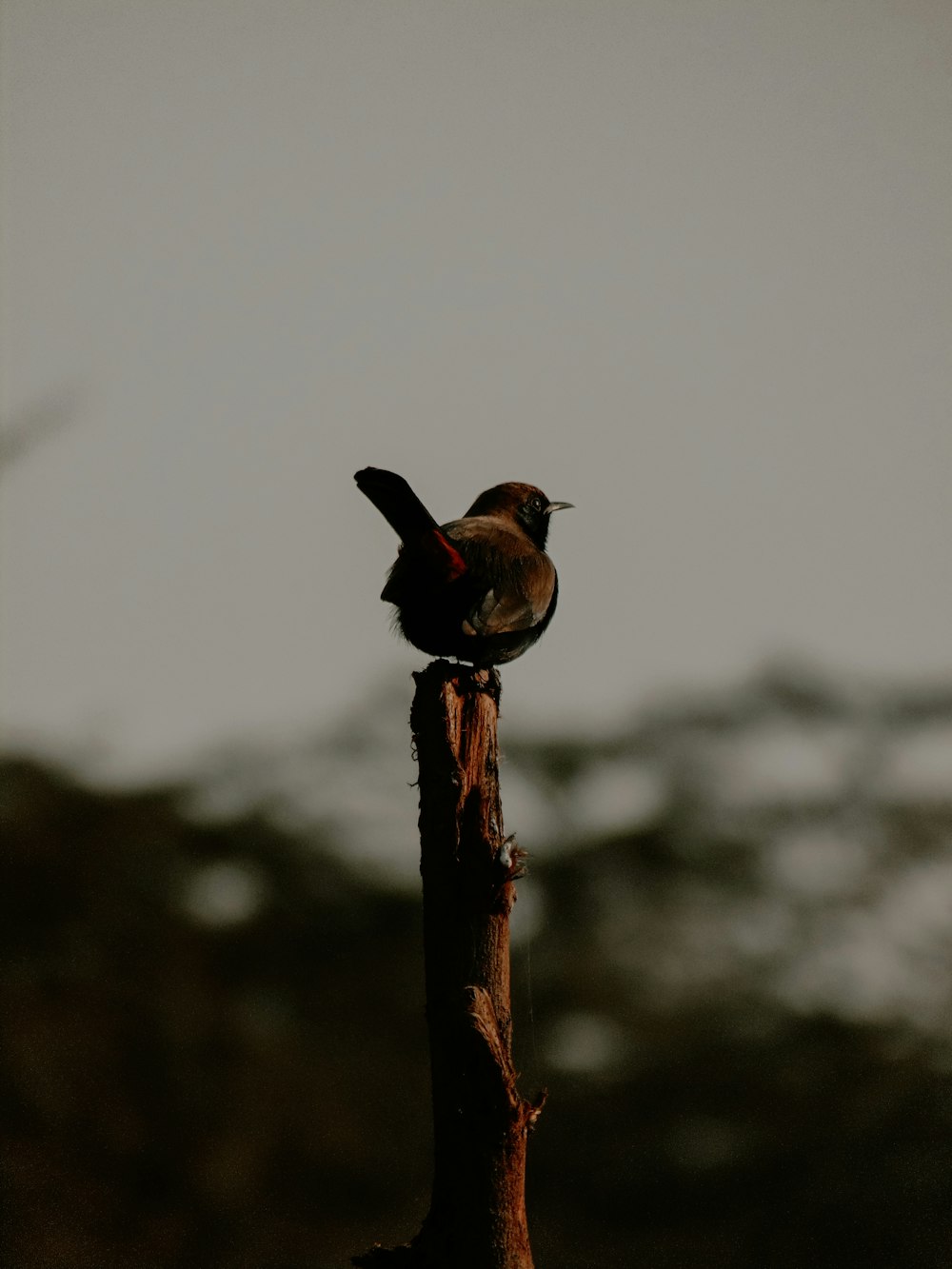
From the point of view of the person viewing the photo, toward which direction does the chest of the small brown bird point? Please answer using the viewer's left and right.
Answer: facing away from the viewer and to the right of the viewer
